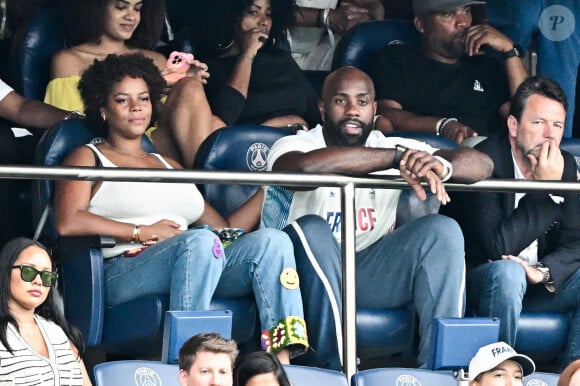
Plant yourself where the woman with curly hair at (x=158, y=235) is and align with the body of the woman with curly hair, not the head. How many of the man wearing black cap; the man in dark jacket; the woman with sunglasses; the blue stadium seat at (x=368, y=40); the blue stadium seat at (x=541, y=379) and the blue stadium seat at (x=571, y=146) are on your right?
1

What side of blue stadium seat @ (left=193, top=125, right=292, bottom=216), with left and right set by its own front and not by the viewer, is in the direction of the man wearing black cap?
left

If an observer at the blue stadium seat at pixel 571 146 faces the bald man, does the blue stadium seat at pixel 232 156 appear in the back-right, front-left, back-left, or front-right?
front-right

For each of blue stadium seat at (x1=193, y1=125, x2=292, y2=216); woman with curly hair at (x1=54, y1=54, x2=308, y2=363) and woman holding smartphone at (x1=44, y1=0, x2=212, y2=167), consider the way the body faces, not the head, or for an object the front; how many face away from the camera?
0

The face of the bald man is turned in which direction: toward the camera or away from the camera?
toward the camera

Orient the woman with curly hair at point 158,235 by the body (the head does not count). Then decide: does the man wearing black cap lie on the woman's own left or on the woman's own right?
on the woman's own left

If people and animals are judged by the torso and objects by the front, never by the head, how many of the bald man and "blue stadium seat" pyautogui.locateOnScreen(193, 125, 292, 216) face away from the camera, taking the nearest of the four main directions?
0

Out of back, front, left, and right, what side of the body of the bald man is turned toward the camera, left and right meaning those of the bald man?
front

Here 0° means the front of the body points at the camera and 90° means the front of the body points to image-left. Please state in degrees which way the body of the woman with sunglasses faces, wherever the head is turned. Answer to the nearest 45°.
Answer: approximately 315°

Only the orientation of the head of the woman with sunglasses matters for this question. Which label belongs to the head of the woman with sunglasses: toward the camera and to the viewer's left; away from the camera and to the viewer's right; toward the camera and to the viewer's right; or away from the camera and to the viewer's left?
toward the camera and to the viewer's right

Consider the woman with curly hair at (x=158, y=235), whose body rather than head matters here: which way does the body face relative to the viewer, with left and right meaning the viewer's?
facing the viewer and to the right of the viewer
